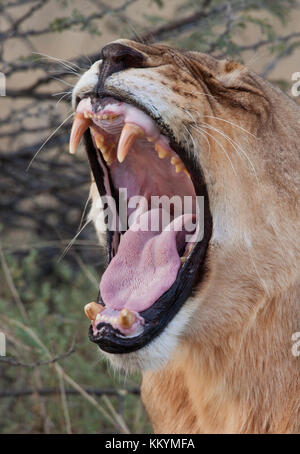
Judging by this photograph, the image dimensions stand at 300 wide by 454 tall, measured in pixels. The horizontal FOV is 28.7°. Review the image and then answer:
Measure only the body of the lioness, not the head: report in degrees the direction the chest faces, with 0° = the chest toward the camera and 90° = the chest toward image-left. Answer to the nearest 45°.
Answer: approximately 45°
